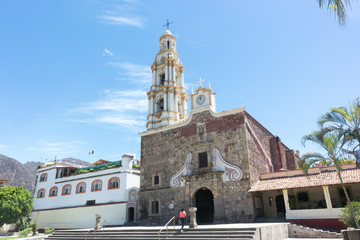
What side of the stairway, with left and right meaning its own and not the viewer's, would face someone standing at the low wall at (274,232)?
left

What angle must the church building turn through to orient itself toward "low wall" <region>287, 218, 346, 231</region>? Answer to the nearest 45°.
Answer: approximately 90° to its left

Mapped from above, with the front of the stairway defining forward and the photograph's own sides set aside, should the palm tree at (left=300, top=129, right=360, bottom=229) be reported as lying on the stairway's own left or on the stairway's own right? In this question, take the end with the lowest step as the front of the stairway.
on the stairway's own left

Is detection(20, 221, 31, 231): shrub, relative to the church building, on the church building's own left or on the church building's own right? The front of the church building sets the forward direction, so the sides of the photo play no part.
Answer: on the church building's own right

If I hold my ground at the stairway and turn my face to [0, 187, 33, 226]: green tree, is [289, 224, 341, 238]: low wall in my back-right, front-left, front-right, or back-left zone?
back-right

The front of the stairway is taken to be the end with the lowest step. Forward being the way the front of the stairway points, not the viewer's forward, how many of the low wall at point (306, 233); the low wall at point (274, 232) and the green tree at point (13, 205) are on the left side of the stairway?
2

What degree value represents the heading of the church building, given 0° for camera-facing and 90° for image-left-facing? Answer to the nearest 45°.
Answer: approximately 45°

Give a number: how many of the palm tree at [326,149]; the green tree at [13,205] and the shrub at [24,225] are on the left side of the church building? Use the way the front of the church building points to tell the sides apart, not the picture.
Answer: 1

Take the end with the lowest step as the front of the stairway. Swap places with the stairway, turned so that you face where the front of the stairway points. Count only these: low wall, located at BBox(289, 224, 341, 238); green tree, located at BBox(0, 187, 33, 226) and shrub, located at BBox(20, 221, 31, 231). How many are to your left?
1

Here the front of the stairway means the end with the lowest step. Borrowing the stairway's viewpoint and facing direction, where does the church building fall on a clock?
The church building is roughly at 7 o'clock from the stairway.

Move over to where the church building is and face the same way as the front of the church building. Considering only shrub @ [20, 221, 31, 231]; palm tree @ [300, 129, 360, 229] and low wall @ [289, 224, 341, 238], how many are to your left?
2

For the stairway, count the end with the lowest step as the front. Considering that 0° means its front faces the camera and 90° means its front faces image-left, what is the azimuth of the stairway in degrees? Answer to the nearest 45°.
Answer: approximately 0°
